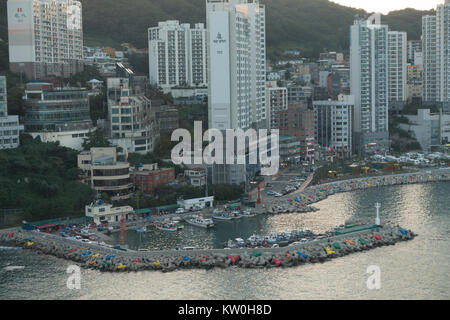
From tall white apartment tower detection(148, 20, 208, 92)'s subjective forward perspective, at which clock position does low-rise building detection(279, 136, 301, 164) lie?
The low-rise building is roughly at 11 o'clock from the tall white apartment tower.

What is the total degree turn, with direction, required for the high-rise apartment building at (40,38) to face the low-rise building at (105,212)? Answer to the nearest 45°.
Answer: approximately 45° to its right

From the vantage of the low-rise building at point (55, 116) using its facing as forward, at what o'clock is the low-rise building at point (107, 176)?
the low-rise building at point (107, 176) is roughly at 11 o'clock from the low-rise building at point (55, 116).

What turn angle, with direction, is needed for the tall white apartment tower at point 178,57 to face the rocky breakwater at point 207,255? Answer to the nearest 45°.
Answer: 0° — it already faces it

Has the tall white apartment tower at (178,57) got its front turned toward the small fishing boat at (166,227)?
yes

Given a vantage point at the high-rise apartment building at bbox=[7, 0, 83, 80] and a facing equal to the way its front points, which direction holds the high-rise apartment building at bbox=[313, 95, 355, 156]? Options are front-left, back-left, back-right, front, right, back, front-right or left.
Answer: front-left

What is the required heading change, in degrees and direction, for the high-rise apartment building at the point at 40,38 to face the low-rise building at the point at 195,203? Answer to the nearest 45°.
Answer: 0° — it already faces it

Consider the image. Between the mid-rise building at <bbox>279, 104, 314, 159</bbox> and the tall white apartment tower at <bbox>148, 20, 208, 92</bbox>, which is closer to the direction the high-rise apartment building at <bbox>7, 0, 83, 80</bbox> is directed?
the mid-rise building

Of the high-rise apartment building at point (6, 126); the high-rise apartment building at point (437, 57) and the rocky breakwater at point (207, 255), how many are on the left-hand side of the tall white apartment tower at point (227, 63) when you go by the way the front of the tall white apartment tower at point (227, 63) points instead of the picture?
1

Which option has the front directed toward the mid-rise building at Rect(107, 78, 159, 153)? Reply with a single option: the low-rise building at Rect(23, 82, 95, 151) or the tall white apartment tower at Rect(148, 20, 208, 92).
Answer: the tall white apartment tower

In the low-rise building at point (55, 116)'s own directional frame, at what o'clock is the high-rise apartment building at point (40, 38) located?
The high-rise apartment building is roughly at 6 o'clock from the low-rise building.

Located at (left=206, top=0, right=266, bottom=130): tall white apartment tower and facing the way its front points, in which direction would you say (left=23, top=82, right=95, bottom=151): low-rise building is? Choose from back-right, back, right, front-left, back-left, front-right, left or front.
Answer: back-right

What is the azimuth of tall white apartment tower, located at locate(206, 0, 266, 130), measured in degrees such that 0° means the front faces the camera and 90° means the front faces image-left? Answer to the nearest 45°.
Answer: approximately 315°
